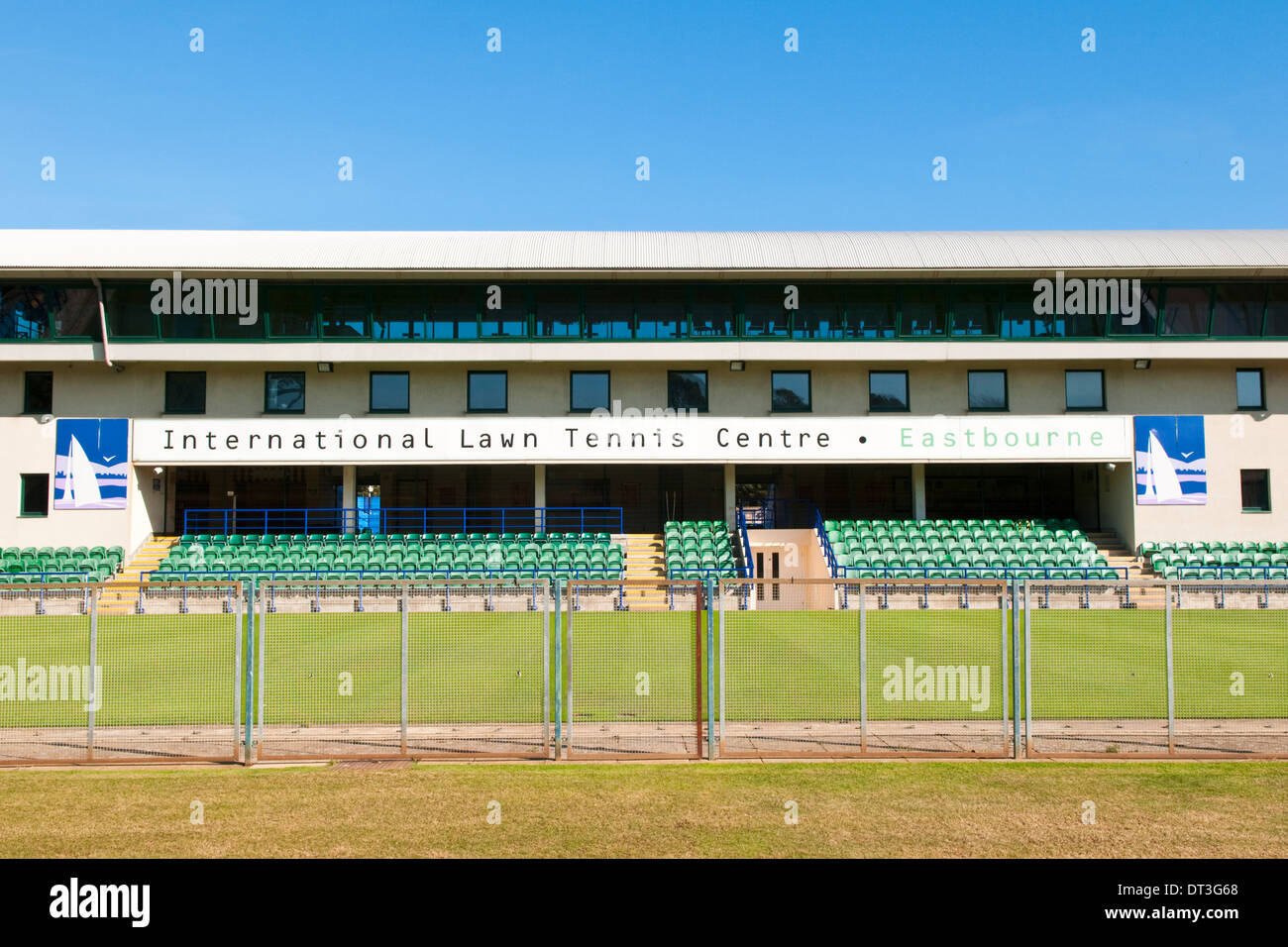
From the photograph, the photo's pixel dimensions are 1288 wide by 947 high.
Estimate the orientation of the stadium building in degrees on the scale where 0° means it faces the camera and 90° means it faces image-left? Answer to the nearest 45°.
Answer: approximately 0°
